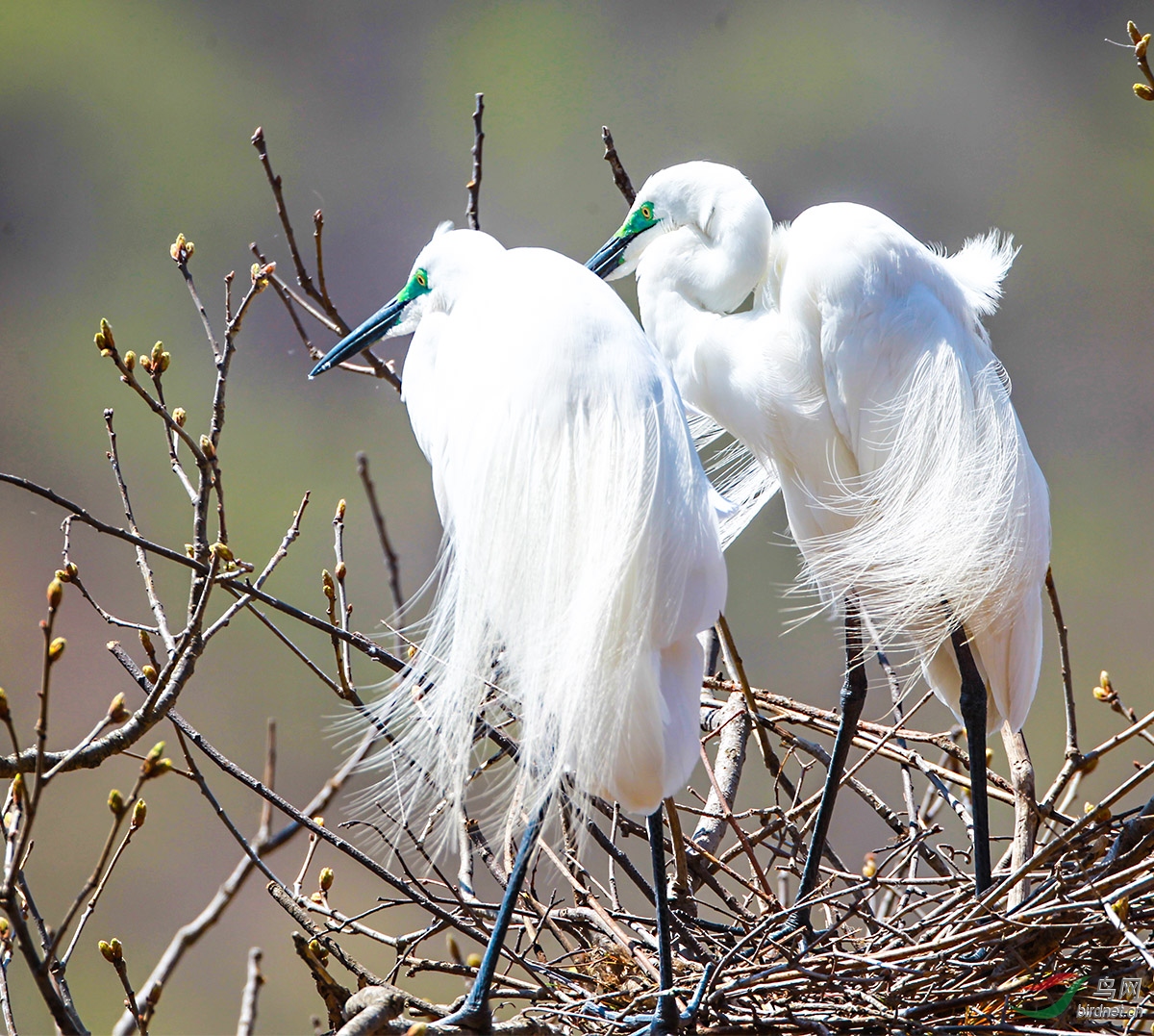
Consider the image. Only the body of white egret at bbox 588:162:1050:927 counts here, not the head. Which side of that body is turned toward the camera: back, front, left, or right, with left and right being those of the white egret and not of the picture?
left
